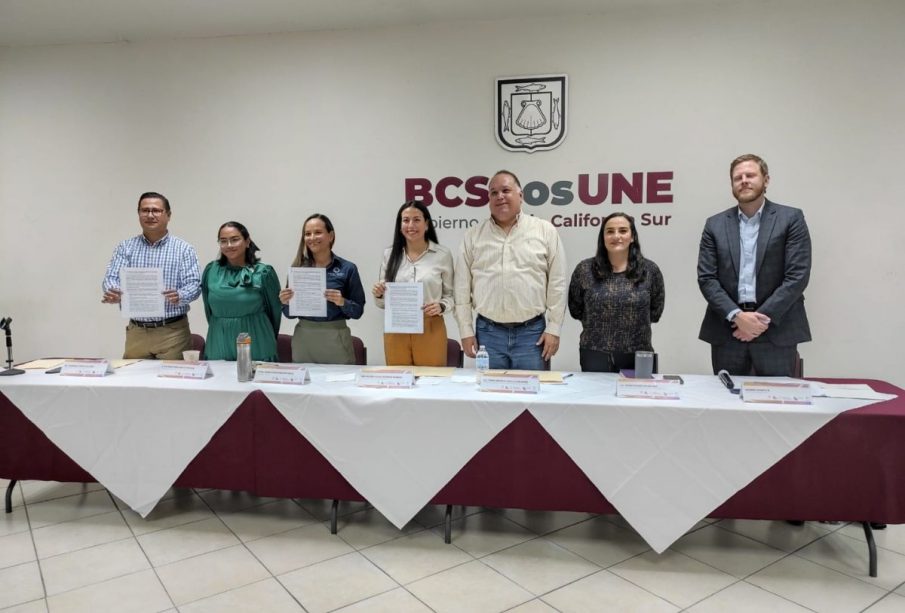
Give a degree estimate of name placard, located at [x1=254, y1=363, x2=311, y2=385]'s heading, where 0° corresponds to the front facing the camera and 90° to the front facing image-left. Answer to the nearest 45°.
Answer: approximately 0°

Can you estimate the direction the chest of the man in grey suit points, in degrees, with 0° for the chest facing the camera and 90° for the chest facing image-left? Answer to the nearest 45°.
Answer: approximately 0°

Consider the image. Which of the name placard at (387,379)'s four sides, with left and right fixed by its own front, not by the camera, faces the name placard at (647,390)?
left
